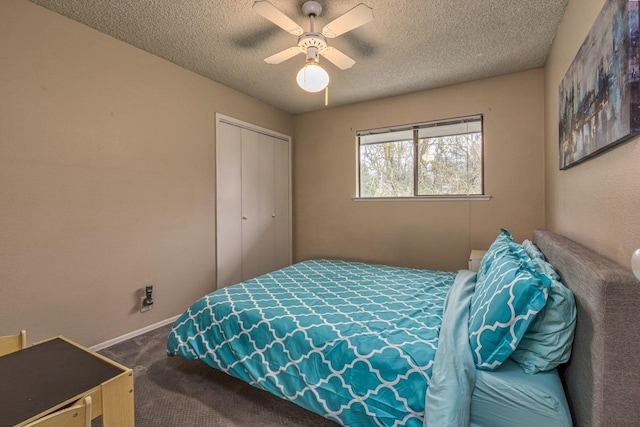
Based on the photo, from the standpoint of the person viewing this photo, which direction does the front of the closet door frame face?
facing the viewer and to the right of the viewer

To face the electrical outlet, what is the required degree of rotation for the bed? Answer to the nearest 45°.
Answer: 0° — it already faces it

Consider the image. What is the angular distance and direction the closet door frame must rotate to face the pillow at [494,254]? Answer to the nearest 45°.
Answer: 0° — it already faces it

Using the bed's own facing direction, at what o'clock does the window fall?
The window is roughly at 3 o'clock from the bed.

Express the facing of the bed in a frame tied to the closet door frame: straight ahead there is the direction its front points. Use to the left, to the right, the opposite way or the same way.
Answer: the opposite way

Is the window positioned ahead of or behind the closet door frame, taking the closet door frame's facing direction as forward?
ahead

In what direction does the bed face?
to the viewer's left

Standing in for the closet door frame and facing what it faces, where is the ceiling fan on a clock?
The ceiling fan is roughly at 1 o'clock from the closet door frame.

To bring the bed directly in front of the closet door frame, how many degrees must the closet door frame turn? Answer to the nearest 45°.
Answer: approximately 45° to its right

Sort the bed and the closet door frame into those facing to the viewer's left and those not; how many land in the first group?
1
